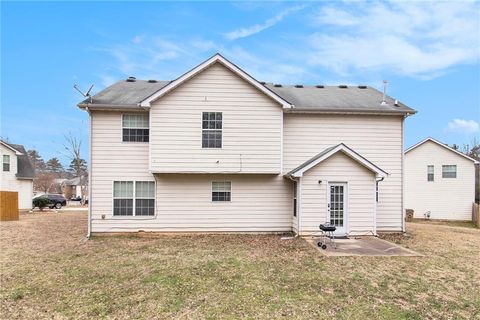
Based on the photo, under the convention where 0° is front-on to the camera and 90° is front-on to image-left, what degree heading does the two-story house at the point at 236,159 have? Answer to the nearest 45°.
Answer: approximately 180°

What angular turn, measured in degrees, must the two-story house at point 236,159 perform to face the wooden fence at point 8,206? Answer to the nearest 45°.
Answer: approximately 45° to its left
